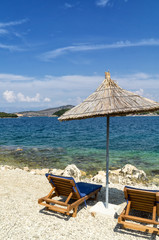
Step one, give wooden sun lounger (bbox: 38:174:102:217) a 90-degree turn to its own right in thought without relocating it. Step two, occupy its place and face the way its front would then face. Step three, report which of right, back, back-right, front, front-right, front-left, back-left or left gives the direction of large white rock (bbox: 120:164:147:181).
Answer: left

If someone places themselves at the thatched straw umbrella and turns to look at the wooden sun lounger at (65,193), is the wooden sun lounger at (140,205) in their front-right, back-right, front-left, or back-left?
back-left

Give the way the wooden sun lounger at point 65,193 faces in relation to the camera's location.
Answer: facing away from the viewer and to the right of the viewer

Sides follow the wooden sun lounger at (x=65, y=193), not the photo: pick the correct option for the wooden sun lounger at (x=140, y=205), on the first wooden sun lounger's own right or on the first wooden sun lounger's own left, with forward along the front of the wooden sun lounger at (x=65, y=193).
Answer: on the first wooden sun lounger's own right

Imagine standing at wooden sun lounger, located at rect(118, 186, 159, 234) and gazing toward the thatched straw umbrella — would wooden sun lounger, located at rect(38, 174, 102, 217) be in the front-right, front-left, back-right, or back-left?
front-left
